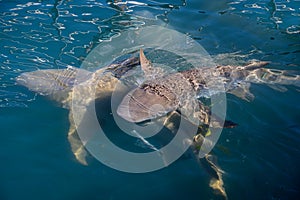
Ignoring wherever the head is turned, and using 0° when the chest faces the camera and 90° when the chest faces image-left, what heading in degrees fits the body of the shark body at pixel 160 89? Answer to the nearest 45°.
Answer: approximately 45°
